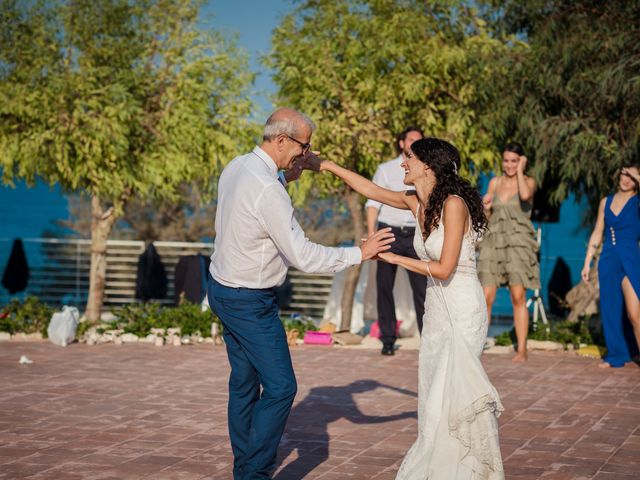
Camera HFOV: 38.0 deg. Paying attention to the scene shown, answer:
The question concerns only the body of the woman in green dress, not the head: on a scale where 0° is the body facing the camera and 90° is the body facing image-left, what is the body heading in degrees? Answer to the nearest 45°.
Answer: approximately 0°

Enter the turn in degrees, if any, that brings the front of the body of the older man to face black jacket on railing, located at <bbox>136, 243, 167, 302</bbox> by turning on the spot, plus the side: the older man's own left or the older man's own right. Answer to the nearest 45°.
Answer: approximately 90° to the older man's own left

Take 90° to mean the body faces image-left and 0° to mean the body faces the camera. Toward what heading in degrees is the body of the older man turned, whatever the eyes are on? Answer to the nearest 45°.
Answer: approximately 270°

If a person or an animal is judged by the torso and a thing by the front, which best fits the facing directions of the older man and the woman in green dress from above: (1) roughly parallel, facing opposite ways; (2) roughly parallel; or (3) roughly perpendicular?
roughly perpendicular

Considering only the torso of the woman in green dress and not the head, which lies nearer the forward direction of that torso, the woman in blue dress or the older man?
the older man

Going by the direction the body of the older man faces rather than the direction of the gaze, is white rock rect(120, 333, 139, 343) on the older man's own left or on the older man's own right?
on the older man's own left

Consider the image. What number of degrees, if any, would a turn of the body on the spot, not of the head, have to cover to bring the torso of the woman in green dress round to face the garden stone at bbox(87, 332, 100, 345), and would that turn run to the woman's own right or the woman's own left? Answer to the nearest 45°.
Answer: approximately 90° to the woman's own right

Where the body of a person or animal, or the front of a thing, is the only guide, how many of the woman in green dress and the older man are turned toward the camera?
1

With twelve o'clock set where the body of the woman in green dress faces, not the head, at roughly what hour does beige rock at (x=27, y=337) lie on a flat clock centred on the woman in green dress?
The beige rock is roughly at 3 o'clock from the woman in green dress.

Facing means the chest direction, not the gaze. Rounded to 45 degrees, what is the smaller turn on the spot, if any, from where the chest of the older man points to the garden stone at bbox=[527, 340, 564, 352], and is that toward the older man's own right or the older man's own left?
approximately 45° to the older man's own left

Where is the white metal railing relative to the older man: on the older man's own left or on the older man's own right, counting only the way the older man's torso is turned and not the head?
on the older man's own left
